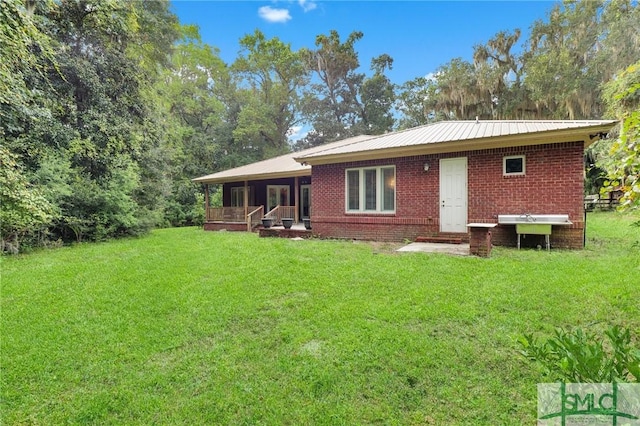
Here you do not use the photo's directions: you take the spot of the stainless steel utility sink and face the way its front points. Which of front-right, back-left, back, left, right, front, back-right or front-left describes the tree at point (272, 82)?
back-right

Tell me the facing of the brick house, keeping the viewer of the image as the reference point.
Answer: facing the viewer and to the left of the viewer

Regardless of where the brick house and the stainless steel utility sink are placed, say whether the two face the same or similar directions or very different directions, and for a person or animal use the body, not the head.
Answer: same or similar directions

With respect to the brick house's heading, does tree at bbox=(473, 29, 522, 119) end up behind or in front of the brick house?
behind

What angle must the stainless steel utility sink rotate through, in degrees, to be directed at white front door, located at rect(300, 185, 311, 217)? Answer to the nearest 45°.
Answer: approximately 135° to its right

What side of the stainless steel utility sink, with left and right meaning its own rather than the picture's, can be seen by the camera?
front

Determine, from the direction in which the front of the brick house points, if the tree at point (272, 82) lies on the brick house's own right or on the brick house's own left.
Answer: on the brick house's own right

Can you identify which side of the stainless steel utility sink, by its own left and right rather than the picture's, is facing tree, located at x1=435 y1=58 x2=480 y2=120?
back

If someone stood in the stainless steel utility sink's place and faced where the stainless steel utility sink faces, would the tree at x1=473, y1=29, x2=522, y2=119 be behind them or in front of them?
behind
